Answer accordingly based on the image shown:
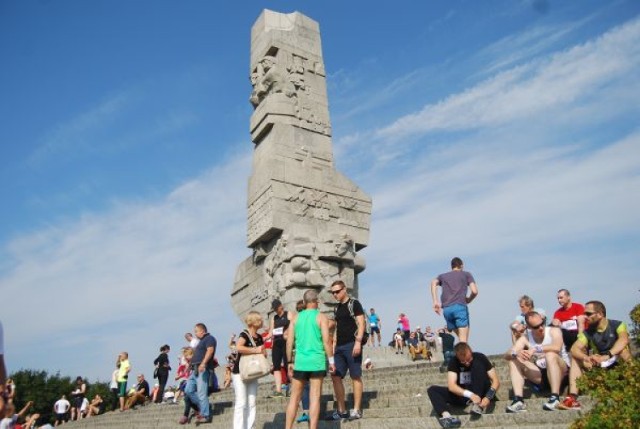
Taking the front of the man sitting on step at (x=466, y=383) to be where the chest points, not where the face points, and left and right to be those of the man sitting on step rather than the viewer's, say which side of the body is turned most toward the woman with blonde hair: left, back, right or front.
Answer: right

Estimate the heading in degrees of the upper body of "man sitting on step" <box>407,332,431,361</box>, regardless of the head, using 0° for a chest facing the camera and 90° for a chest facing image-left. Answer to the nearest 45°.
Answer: approximately 45°

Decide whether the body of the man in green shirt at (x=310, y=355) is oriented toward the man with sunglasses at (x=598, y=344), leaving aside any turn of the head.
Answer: no

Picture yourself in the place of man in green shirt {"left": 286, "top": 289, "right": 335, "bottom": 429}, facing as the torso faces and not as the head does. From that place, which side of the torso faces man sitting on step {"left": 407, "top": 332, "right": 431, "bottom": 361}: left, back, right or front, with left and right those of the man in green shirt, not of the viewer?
front

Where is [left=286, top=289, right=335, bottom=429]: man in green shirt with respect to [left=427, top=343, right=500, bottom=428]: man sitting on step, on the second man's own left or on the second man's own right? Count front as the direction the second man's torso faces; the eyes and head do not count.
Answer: on the second man's own right

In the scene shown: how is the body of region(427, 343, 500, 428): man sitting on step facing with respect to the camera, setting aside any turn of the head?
toward the camera

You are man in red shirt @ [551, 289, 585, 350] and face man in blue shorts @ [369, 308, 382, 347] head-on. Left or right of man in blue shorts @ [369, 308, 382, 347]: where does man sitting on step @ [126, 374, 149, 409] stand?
left

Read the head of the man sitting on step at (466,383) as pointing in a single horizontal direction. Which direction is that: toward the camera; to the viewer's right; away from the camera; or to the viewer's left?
toward the camera

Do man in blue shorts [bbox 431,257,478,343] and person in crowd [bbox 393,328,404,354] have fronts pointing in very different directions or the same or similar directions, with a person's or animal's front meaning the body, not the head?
very different directions

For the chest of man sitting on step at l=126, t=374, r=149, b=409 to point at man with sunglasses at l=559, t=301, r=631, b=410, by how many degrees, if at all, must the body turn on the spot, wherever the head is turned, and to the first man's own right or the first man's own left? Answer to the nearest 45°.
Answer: approximately 90° to the first man's own left

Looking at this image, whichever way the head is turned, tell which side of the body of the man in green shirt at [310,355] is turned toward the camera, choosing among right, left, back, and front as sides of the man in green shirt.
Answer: back

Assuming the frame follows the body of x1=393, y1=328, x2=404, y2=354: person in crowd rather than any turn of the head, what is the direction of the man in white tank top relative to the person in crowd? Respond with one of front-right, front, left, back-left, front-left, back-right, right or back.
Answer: front
